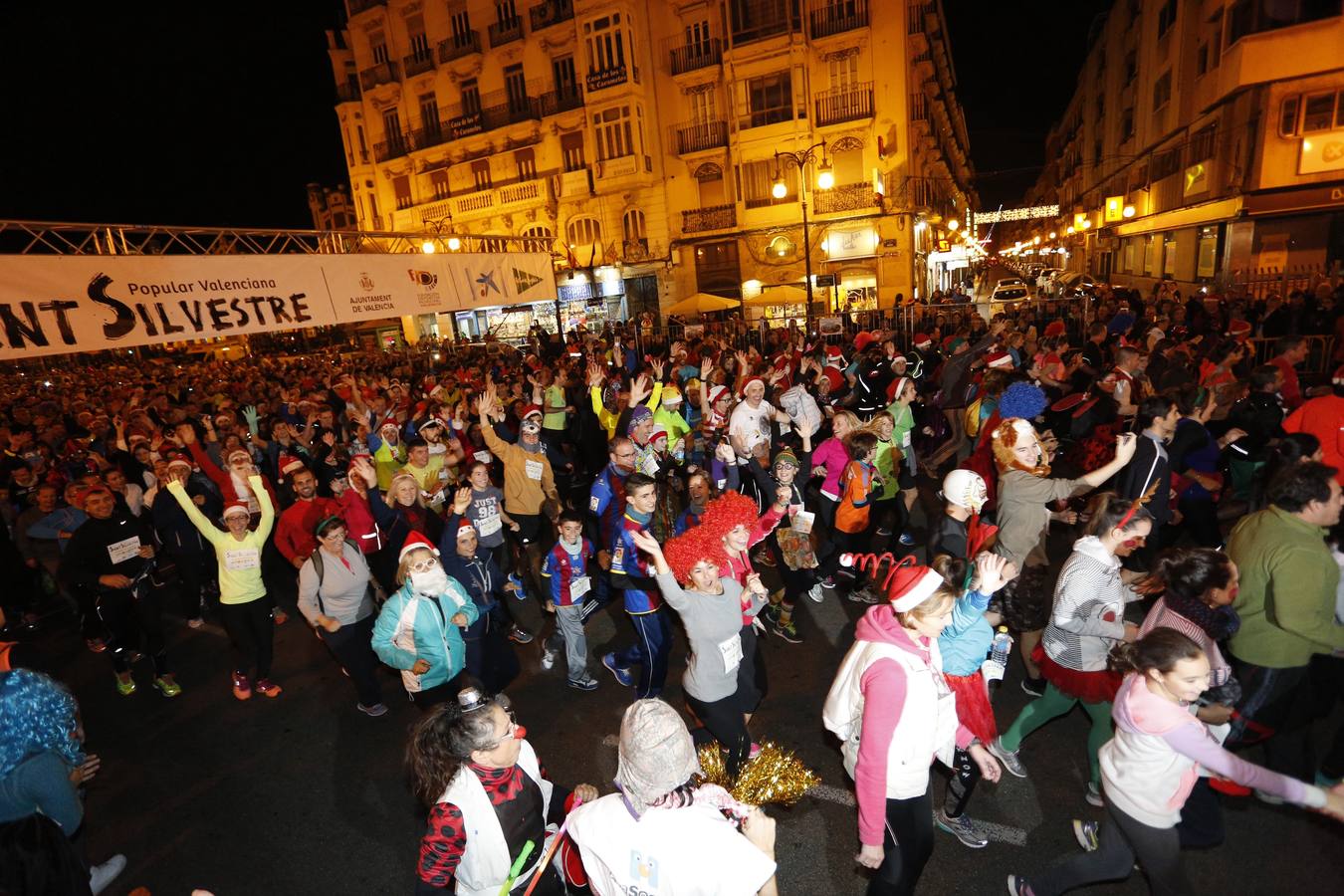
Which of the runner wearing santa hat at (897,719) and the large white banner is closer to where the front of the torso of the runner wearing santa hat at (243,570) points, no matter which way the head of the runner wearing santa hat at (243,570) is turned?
the runner wearing santa hat

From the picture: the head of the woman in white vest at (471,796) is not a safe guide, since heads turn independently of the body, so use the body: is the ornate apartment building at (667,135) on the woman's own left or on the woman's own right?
on the woman's own left

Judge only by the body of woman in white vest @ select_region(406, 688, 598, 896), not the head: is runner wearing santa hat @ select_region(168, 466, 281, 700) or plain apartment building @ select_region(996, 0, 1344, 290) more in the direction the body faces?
the plain apartment building

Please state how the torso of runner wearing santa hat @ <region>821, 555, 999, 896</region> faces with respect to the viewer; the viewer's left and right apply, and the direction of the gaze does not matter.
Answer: facing to the right of the viewer

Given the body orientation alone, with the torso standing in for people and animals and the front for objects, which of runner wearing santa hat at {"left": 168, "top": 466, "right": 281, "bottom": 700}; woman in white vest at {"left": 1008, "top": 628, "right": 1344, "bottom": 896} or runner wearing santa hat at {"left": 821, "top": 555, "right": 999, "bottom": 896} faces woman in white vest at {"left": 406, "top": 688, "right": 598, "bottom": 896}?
runner wearing santa hat at {"left": 168, "top": 466, "right": 281, "bottom": 700}

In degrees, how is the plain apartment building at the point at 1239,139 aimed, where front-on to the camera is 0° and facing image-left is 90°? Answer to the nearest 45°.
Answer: approximately 45°

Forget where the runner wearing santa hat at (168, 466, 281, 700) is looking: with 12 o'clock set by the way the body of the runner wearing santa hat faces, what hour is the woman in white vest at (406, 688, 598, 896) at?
The woman in white vest is roughly at 12 o'clock from the runner wearing santa hat.

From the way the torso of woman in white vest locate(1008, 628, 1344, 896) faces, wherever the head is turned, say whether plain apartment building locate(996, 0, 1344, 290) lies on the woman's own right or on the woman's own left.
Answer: on the woman's own left

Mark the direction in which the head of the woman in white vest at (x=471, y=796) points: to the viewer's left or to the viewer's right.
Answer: to the viewer's right

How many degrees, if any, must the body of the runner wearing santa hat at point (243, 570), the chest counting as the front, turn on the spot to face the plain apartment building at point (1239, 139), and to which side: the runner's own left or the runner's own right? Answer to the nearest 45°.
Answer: approximately 90° to the runner's own left

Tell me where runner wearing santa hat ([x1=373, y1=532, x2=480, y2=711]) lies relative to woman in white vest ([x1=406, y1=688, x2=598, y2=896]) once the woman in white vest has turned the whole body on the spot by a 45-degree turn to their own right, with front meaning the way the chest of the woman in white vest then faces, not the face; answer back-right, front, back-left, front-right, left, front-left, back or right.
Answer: back

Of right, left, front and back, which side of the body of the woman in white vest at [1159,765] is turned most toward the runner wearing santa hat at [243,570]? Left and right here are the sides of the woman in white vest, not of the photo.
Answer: back

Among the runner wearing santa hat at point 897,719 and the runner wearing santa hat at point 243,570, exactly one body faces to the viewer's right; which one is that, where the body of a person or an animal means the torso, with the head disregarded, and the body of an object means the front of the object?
the runner wearing santa hat at point 897,719

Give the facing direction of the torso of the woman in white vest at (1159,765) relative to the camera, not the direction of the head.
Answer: to the viewer's right
